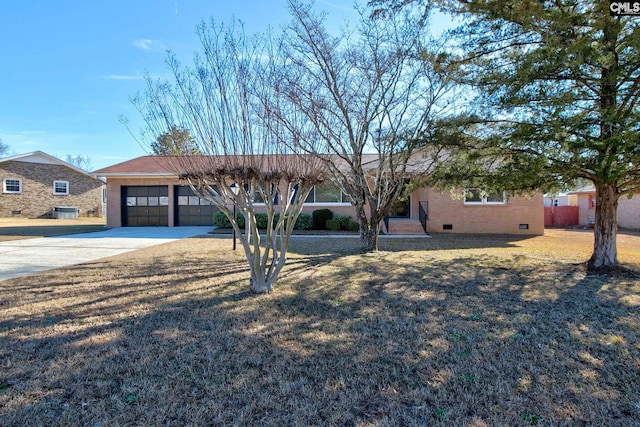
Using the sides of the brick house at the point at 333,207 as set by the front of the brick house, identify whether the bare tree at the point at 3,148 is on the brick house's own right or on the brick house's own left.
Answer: on the brick house's own right

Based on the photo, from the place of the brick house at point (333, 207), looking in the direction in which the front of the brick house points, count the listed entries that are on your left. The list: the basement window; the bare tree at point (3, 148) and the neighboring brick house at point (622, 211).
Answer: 1

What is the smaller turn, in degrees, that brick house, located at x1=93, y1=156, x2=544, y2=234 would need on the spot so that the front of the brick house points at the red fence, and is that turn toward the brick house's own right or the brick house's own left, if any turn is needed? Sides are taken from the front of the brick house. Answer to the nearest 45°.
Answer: approximately 90° to the brick house's own left

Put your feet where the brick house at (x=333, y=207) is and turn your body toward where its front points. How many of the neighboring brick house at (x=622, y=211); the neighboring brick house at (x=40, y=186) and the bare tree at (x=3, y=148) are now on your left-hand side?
1

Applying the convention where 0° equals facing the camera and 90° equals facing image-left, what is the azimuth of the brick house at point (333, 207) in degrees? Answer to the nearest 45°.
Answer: approximately 0°

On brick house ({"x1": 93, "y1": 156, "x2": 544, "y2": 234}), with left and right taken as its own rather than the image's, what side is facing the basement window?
right

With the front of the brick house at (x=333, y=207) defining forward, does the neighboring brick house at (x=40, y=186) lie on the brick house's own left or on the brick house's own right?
on the brick house's own right

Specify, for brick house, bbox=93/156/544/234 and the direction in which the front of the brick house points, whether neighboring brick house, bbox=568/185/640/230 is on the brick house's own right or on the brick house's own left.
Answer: on the brick house's own left

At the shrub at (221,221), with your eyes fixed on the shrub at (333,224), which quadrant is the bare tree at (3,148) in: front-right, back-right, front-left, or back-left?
back-left
